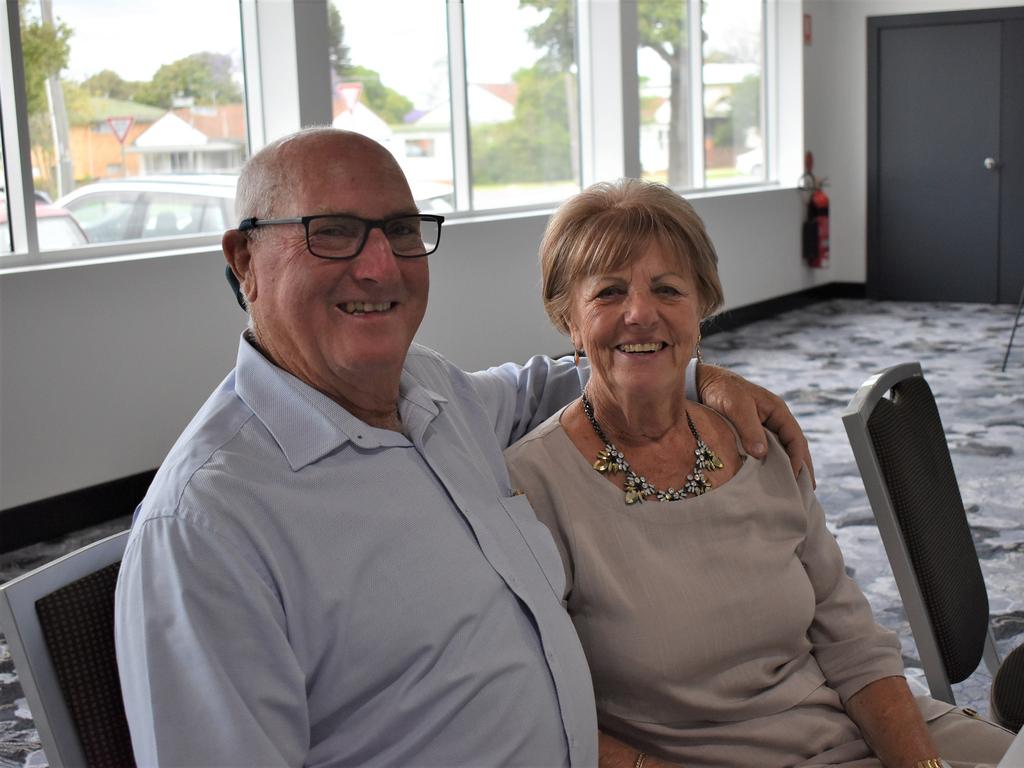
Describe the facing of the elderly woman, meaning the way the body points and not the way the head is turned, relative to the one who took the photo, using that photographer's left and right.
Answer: facing the viewer and to the right of the viewer

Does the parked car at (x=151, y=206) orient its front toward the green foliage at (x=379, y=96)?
no

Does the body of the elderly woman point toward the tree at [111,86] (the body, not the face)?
no

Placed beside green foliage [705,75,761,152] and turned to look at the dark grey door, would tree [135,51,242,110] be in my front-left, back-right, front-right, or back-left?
back-right

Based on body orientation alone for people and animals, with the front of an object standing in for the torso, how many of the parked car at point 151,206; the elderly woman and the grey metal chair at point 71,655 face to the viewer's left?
1

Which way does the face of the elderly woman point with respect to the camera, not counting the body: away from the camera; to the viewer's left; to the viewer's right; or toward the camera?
toward the camera

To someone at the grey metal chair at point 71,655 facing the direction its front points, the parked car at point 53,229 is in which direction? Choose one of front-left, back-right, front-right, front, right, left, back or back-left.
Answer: back-left

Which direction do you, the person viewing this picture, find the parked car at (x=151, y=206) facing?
facing to the left of the viewer

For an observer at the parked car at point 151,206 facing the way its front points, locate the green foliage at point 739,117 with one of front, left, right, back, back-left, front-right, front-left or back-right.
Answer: back-right

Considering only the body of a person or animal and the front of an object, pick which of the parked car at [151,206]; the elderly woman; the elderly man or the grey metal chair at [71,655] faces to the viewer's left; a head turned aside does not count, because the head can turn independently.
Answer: the parked car

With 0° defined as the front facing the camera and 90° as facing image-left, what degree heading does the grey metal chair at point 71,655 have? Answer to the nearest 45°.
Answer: approximately 315°

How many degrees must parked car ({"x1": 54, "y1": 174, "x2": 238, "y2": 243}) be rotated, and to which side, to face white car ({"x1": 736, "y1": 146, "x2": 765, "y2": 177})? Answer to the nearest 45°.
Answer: approximately 135° to its right

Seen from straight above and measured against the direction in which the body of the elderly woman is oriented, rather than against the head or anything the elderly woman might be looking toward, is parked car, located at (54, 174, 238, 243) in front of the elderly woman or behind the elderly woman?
behind

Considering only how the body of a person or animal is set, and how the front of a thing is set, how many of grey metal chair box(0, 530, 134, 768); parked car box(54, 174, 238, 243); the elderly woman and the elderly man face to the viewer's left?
1

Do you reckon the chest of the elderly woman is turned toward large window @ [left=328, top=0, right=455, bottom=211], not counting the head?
no

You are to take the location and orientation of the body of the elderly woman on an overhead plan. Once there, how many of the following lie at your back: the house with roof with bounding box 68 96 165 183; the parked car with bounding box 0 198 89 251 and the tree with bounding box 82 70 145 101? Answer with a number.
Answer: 3
